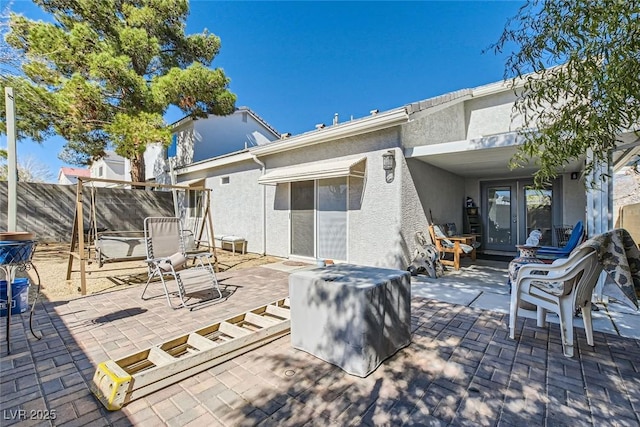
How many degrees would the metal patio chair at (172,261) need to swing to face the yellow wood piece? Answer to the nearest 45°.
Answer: approximately 45° to its right

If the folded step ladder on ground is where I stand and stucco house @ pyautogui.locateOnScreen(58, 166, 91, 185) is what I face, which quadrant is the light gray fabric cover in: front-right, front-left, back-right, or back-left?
back-right

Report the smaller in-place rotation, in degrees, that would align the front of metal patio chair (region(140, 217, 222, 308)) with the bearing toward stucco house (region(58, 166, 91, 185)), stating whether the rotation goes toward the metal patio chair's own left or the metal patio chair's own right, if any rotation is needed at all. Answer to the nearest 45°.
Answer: approximately 135° to the metal patio chair's own left

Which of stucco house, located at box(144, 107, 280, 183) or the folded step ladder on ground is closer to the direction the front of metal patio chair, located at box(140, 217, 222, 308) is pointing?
the folded step ladder on ground

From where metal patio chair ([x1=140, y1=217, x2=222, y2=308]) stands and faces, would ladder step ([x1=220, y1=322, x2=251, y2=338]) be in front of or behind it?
in front

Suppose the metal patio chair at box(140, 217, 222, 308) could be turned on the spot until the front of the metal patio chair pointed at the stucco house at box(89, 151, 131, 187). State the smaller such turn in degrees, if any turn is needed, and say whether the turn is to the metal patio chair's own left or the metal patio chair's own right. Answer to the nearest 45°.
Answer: approximately 135° to the metal patio chair's own left

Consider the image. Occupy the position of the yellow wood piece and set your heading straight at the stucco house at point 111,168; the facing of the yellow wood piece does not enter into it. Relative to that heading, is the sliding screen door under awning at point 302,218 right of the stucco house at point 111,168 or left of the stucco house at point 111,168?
right

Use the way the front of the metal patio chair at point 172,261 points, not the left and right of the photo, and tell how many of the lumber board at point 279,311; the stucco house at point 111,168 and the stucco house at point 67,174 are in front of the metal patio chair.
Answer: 1

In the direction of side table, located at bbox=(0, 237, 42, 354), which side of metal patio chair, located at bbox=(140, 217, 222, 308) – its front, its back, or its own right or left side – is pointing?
right

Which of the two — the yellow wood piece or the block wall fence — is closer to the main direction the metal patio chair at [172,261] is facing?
the yellow wood piece

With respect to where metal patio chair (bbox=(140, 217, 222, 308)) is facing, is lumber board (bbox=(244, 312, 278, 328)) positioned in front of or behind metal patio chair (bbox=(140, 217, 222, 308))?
in front

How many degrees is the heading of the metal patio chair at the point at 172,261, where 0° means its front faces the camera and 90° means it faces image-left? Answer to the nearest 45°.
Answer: approximately 315°

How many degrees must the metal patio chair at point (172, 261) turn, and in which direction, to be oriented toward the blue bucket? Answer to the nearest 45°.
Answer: approximately 90° to its right
